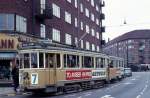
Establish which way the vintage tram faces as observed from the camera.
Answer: facing the viewer and to the left of the viewer
